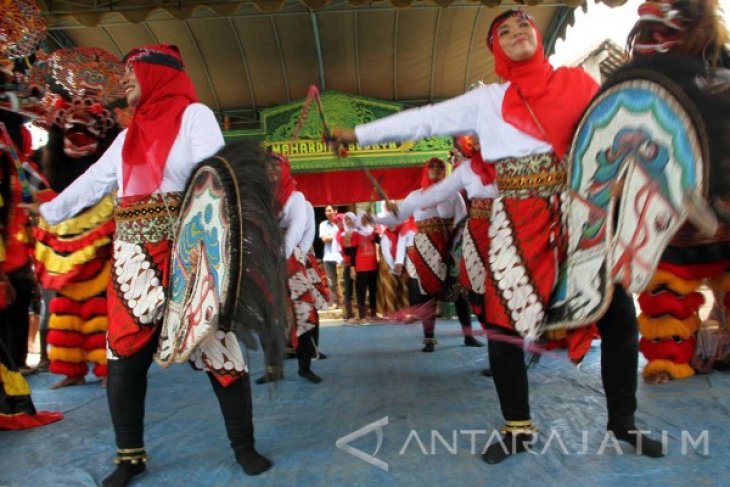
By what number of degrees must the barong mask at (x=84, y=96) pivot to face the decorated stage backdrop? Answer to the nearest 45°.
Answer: approximately 135° to its left

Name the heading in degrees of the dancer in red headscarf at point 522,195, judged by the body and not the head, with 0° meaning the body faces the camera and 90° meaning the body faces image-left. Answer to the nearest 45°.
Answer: approximately 0°

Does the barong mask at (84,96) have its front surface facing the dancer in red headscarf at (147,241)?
yes

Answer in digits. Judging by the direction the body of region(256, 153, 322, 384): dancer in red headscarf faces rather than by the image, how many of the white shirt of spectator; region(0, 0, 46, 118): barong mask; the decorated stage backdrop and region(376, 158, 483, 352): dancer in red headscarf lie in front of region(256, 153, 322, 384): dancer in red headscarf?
1

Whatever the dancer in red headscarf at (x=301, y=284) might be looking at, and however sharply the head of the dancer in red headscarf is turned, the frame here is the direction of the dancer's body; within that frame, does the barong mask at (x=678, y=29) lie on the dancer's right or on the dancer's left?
on the dancer's left

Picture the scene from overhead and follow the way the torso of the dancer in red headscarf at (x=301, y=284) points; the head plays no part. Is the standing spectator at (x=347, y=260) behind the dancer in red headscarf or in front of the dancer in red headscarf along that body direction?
behind

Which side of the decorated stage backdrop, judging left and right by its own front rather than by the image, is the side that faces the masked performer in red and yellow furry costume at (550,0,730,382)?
front

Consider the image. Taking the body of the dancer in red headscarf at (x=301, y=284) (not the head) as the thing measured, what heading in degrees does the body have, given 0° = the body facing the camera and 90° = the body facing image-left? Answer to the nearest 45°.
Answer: approximately 45°

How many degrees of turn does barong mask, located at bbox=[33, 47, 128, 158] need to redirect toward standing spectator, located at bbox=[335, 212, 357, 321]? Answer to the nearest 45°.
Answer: approximately 135° to its left

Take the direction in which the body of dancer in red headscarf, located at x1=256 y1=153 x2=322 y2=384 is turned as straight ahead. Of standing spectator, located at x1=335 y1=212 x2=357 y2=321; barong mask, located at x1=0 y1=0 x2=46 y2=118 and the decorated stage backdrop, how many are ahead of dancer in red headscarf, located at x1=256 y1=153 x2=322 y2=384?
1

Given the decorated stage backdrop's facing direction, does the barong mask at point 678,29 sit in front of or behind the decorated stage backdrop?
in front

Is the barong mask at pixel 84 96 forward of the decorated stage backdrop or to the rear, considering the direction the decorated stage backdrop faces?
forward

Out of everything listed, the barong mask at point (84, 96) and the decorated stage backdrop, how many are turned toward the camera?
2
